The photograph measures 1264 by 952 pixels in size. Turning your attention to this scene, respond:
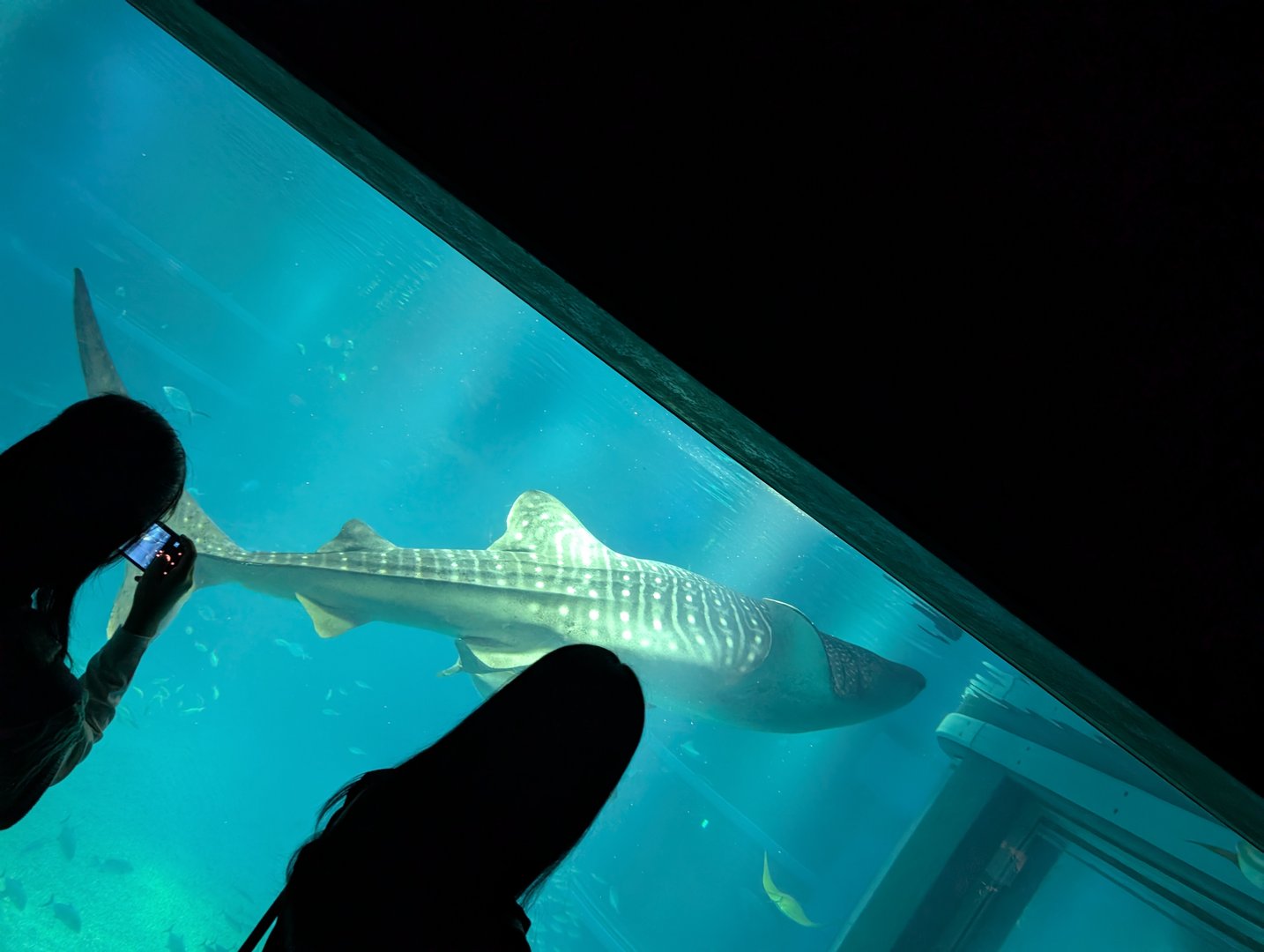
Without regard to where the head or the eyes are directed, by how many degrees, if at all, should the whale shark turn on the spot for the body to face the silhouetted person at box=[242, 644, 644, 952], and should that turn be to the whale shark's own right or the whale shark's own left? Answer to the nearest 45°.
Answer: approximately 90° to the whale shark's own right

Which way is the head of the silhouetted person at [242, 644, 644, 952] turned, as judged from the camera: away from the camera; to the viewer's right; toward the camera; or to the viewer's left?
away from the camera

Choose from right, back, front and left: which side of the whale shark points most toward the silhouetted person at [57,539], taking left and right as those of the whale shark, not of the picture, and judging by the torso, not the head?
right

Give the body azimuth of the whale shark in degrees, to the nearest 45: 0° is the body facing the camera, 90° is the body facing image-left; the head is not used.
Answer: approximately 270°

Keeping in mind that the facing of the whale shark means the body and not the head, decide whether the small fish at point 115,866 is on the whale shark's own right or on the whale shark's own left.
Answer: on the whale shark's own left
